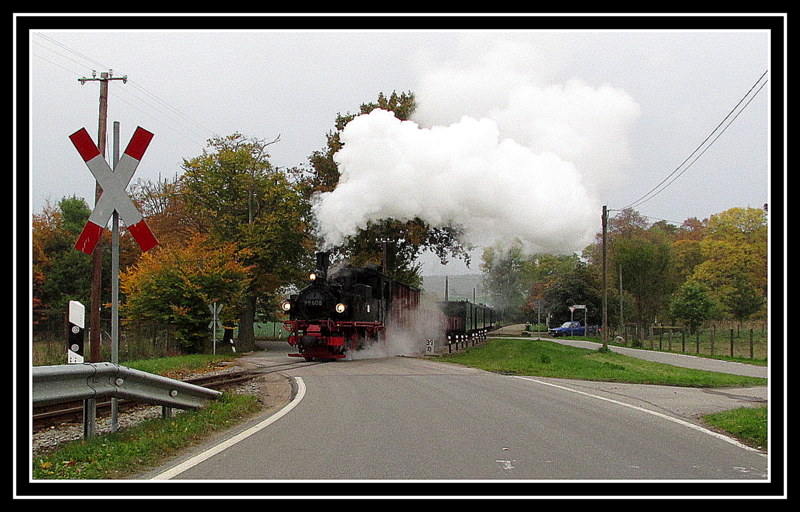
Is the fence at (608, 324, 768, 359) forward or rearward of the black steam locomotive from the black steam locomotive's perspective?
rearward

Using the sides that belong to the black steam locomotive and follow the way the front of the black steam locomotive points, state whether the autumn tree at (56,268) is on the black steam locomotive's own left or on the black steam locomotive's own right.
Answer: on the black steam locomotive's own right

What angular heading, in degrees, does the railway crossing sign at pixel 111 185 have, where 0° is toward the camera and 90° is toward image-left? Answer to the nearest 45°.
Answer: approximately 0°

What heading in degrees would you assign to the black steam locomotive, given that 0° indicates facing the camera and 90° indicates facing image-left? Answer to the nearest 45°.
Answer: approximately 45°

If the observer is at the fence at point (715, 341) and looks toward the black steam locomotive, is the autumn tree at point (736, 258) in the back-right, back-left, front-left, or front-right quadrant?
back-right

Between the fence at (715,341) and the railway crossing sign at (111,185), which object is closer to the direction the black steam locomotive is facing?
the railway crossing sign

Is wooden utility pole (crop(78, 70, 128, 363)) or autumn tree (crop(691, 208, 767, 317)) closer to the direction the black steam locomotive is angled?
the wooden utility pole
